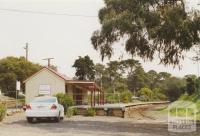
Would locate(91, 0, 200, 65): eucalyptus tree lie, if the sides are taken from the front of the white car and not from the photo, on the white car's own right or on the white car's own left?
on the white car's own right

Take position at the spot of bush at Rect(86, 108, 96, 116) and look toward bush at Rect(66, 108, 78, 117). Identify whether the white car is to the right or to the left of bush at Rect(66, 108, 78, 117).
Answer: left

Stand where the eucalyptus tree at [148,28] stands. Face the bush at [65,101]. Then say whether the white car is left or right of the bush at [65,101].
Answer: left
